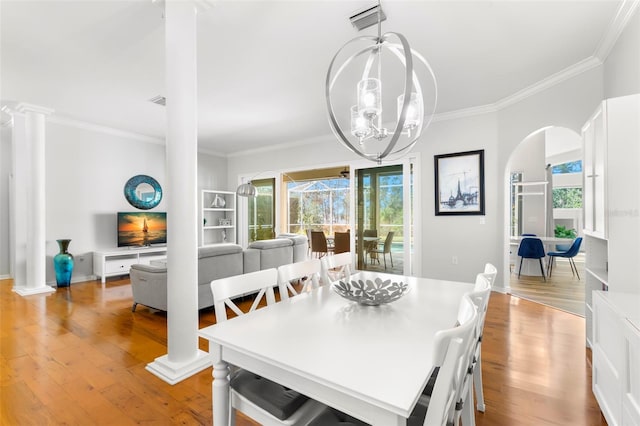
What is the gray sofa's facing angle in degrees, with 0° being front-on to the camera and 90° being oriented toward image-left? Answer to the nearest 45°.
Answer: approximately 135°

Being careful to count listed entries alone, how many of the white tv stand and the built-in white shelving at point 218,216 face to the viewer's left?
0

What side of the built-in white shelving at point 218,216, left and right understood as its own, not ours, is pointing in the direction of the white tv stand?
right

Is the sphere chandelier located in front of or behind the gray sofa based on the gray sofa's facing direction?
behind

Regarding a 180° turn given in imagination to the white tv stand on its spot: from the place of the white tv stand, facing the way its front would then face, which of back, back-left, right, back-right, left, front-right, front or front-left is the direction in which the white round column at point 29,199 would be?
front-left

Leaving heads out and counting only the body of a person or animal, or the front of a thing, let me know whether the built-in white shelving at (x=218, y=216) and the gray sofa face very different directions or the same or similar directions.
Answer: very different directions

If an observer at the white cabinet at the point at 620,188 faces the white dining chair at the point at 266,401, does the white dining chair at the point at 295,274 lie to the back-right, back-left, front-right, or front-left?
front-right

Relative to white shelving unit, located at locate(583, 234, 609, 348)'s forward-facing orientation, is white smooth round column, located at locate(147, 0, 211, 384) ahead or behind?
ahead

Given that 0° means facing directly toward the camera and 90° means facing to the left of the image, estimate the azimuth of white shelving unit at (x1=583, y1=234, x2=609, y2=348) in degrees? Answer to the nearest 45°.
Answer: approximately 45°

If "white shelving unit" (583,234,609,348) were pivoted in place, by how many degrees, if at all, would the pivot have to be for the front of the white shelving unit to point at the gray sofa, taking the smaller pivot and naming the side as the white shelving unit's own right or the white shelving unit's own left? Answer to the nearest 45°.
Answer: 0° — it already faces it

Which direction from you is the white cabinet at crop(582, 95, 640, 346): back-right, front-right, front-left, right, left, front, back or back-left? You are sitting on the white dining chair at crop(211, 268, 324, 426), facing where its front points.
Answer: front-left

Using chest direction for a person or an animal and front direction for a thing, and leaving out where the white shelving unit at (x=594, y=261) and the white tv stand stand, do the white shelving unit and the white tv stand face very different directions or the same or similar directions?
very different directions

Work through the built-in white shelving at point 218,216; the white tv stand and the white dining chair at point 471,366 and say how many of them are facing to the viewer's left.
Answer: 1

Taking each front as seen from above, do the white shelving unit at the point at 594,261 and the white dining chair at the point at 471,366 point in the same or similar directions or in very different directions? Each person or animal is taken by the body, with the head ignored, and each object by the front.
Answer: same or similar directions

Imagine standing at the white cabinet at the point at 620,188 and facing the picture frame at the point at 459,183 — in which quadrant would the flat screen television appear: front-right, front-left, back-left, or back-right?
front-left

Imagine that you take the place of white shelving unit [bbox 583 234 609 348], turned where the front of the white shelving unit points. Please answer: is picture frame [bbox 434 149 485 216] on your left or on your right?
on your right
